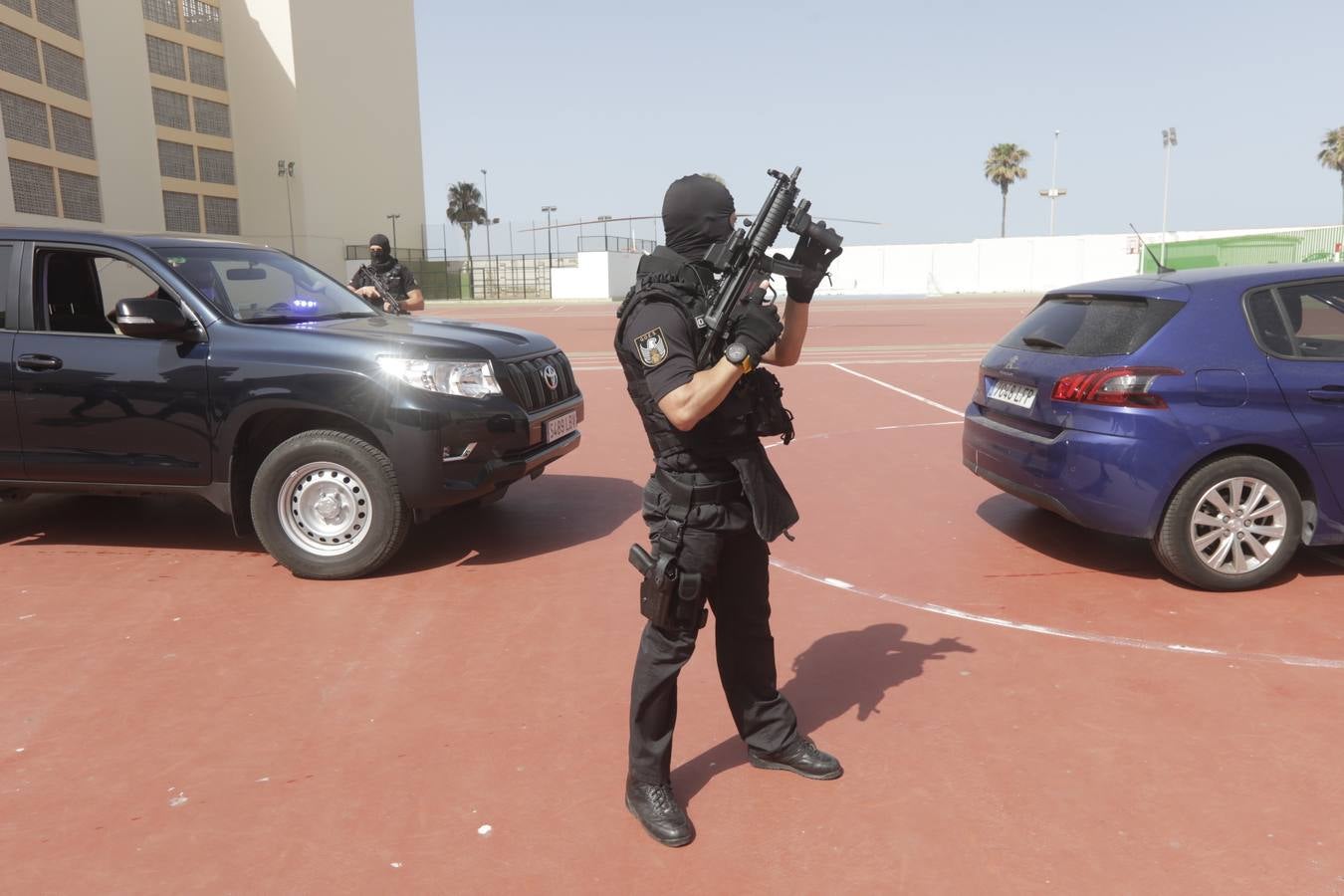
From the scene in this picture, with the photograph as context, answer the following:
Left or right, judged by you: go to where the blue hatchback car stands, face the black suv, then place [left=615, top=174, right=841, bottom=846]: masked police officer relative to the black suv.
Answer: left

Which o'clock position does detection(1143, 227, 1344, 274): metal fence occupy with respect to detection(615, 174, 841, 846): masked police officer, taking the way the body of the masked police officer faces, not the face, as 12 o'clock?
The metal fence is roughly at 10 o'clock from the masked police officer.

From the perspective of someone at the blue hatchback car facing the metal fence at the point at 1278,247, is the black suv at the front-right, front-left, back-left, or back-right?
back-left

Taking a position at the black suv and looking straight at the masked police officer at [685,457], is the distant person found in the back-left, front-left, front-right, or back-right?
back-left

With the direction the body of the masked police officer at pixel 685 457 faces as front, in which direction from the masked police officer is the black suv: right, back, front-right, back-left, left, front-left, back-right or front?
back-left

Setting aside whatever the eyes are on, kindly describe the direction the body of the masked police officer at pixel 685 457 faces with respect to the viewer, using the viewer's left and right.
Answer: facing to the right of the viewer

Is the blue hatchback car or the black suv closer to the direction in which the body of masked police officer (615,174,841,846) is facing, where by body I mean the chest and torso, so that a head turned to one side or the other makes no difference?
the blue hatchback car

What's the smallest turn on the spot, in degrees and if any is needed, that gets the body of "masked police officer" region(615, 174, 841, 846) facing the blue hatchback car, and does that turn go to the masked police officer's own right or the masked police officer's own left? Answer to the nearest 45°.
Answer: approximately 45° to the masked police officer's own left

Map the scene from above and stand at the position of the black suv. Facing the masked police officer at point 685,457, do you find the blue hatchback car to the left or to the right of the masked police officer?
left

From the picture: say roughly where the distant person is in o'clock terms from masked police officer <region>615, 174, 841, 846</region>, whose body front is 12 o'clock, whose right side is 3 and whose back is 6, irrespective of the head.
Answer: The distant person is roughly at 8 o'clock from the masked police officer.
